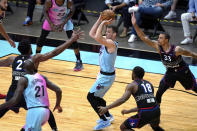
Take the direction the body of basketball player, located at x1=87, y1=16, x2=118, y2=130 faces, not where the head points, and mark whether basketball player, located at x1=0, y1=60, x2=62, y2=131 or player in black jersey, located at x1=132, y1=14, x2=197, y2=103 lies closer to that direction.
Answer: the basketball player

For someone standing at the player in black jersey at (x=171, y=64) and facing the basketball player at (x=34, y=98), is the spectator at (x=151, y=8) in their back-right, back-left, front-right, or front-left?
back-right
